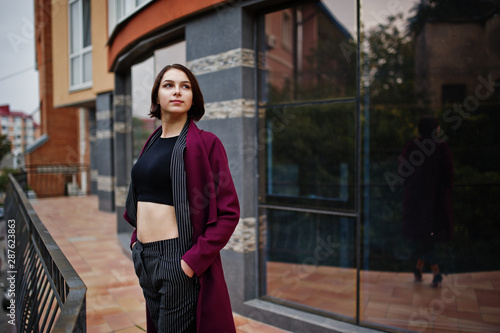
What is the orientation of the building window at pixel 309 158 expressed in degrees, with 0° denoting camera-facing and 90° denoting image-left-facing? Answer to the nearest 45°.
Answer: approximately 45°

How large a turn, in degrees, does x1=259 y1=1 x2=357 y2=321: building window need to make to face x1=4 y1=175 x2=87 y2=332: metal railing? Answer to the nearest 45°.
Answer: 0° — it already faces it

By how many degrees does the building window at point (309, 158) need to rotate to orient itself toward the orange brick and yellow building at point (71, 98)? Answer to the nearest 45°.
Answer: approximately 90° to its right

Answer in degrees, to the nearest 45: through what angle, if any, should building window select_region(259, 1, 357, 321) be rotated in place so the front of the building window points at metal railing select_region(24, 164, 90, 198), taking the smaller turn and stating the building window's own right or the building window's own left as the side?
approximately 90° to the building window's own right

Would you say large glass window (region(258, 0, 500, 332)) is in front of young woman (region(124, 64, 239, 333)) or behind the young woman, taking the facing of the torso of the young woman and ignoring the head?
behind

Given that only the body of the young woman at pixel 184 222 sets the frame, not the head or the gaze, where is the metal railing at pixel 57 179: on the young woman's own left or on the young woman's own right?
on the young woman's own right

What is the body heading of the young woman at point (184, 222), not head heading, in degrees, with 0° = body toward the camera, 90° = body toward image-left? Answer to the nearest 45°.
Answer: approximately 45°

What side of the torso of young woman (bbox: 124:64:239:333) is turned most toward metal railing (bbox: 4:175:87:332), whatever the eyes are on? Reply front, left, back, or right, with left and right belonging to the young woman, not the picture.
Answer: right

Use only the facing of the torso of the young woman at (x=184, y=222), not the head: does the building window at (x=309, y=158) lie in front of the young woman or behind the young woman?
behind
